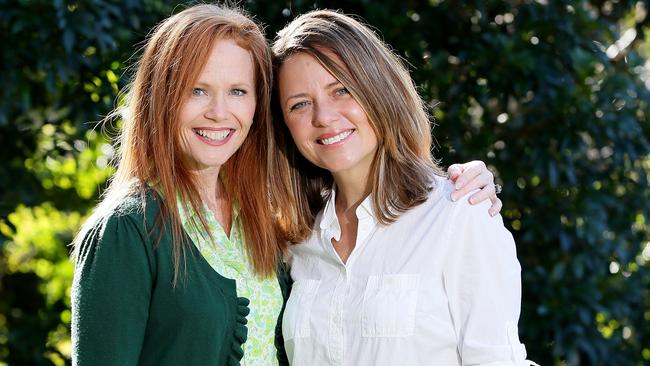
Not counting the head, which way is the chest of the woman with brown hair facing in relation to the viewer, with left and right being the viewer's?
facing the viewer and to the left of the viewer
